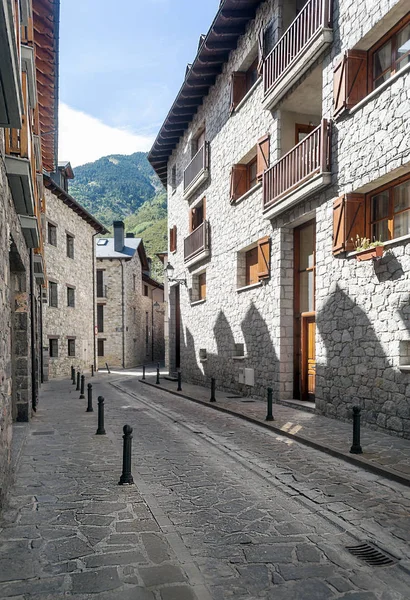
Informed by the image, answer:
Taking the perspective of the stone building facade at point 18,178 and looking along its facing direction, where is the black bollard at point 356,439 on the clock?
The black bollard is roughly at 1 o'clock from the stone building facade.

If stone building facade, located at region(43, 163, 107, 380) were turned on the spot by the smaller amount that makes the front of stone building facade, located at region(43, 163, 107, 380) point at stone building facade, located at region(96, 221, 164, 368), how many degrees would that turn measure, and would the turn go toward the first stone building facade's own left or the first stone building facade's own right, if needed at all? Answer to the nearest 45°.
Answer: approximately 135° to the first stone building facade's own left

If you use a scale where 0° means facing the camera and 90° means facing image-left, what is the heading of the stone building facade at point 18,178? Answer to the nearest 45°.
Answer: approximately 270°

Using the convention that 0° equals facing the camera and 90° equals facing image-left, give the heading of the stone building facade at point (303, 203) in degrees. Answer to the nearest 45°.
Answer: approximately 45°

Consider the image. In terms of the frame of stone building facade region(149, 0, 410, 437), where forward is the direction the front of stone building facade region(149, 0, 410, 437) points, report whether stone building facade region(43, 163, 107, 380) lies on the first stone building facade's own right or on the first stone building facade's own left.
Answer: on the first stone building facade's own right

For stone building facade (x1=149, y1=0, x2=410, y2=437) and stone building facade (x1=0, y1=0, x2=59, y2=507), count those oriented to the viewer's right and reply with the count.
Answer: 1
